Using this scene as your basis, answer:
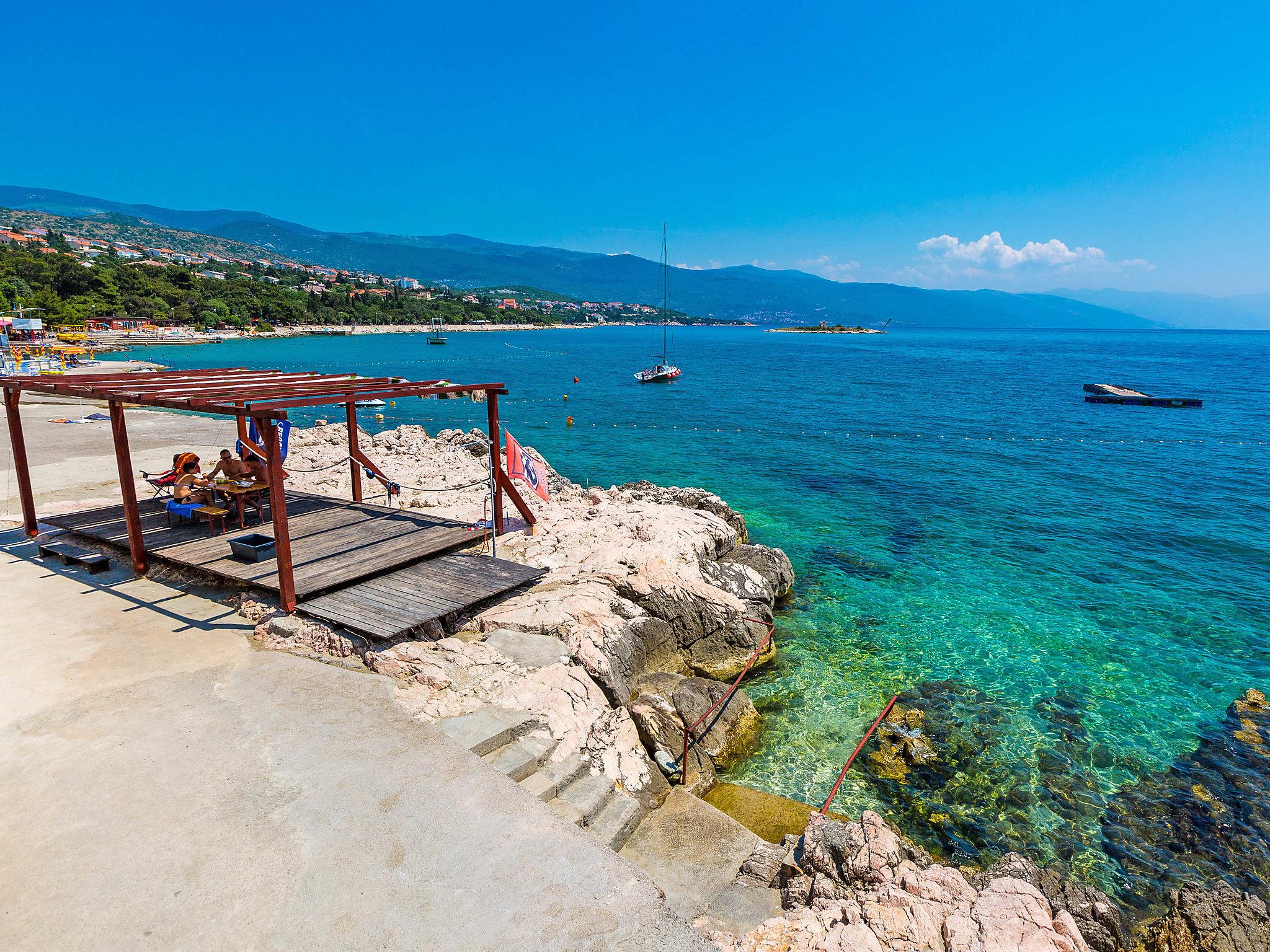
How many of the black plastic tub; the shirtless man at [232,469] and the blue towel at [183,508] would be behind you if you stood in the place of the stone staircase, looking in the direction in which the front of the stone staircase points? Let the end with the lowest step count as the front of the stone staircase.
3

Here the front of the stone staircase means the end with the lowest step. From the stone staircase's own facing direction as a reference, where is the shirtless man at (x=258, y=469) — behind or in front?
behind

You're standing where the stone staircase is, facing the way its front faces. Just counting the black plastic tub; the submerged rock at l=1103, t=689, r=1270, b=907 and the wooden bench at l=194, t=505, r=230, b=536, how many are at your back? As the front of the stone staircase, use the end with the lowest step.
2

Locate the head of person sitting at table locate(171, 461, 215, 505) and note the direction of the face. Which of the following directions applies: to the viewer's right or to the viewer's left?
to the viewer's right

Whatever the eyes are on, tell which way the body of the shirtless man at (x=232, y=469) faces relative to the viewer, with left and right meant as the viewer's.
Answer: facing the viewer and to the left of the viewer

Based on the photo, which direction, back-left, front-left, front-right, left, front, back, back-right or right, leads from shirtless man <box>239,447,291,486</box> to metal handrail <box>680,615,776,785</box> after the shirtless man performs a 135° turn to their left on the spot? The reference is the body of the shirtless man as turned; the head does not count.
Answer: front-right

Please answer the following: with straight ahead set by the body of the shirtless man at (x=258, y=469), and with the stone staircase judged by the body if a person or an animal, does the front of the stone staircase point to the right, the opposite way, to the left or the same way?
to the left

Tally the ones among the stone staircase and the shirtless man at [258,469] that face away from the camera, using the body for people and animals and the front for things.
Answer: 0

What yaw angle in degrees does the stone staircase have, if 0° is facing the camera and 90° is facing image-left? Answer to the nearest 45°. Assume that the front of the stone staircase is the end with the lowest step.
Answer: approximately 315°

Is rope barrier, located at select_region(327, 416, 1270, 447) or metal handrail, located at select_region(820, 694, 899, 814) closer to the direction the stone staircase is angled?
the metal handrail

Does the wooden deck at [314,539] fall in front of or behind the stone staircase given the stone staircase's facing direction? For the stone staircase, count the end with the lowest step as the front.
behind

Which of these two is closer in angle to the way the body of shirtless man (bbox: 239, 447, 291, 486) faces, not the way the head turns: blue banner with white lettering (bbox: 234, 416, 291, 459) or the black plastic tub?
the black plastic tub

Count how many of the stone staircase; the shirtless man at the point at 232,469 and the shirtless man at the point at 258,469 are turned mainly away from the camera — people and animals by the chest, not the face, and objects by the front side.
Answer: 0

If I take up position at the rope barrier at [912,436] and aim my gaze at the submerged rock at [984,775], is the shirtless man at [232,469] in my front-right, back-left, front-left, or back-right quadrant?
front-right
